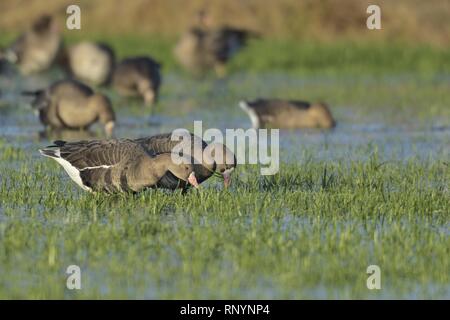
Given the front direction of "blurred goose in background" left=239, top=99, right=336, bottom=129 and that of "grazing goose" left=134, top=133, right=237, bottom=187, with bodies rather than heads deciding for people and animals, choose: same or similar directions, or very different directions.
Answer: same or similar directions

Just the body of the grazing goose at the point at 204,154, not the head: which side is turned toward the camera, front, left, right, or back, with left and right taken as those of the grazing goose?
right

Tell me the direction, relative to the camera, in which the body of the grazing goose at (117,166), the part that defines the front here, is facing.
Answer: to the viewer's right

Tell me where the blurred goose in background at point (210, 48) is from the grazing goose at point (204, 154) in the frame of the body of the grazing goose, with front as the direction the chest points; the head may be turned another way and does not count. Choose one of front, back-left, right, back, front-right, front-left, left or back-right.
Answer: left

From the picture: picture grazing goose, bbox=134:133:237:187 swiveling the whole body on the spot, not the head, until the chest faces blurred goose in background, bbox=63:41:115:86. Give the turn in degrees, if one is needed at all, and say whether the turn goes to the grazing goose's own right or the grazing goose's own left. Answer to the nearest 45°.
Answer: approximately 90° to the grazing goose's own left

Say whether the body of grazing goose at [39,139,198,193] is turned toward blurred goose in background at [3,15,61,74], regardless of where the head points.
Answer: no

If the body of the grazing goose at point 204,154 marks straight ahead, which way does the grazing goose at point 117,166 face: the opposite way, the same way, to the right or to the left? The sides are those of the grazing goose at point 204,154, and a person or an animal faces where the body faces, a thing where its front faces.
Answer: the same way

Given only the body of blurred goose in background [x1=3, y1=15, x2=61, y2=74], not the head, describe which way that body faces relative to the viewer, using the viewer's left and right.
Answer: facing to the right of the viewer

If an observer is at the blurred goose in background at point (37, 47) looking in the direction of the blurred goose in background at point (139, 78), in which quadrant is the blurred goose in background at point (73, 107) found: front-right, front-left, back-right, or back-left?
front-right

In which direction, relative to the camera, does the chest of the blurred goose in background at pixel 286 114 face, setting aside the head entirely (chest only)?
to the viewer's right

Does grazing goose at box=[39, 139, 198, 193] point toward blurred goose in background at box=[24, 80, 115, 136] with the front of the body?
no
